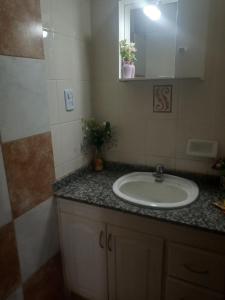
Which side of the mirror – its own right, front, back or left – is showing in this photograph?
front

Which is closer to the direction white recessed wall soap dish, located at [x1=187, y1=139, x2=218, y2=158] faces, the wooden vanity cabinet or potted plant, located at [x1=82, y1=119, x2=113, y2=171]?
the wooden vanity cabinet

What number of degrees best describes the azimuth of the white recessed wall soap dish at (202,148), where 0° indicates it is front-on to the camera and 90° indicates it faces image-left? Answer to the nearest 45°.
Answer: approximately 0°

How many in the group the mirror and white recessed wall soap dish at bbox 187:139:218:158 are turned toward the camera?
2

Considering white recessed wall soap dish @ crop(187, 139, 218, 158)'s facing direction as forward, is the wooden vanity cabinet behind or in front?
in front

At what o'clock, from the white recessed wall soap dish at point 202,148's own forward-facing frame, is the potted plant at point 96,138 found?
The potted plant is roughly at 3 o'clock from the white recessed wall soap dish.
